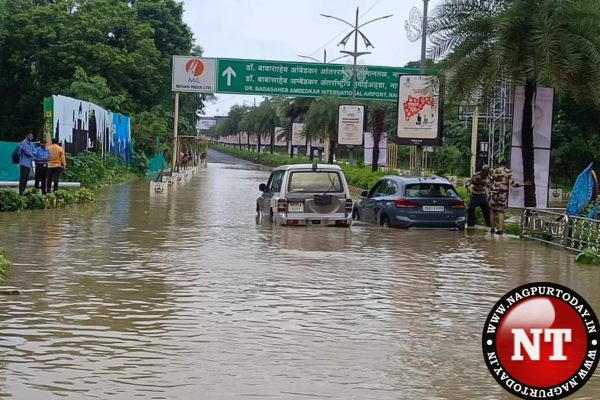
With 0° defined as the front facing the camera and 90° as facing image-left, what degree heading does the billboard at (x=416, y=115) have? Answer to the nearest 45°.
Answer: approximately 0°

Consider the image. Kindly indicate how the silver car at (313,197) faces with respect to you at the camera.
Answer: facing away from the viewer

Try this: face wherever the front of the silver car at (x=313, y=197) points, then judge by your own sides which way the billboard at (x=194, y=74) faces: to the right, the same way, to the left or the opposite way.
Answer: the opposite way

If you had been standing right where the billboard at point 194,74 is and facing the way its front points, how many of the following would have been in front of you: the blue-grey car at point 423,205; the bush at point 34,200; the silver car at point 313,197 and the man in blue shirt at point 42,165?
4

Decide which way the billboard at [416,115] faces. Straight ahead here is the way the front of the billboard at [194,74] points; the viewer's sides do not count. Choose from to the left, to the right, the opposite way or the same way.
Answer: the same way

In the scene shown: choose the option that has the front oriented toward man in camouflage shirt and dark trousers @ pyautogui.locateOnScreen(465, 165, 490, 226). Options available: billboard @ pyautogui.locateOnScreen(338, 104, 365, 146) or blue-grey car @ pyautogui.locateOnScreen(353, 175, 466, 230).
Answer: the billboard

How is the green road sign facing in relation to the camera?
toward the camera

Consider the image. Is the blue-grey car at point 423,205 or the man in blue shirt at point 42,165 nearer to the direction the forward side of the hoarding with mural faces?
the blue-grey car

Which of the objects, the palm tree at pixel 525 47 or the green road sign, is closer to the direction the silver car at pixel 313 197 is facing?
the green road sign

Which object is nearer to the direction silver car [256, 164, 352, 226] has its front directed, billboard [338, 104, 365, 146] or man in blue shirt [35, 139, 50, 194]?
the billboard

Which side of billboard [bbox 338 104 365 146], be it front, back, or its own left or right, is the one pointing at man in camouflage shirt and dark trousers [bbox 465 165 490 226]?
front

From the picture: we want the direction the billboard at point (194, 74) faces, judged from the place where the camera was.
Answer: facing the viewer

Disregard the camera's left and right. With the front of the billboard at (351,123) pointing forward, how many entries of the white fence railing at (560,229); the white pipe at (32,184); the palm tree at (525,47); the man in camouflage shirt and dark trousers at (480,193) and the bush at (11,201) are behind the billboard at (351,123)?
0

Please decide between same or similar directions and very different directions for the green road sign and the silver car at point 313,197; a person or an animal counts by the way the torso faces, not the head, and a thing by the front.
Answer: very different directions

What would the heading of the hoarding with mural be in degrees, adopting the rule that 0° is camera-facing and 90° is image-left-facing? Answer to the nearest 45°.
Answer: approximately 315°

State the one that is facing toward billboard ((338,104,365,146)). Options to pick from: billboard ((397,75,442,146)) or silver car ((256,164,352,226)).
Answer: the silver car

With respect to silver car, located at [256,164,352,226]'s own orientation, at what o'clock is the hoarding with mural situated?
The hoarding with mural is roughly at 11 o'clock from the silver car.

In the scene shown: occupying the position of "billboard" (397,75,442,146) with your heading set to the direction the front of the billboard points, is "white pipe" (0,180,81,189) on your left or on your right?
on your right

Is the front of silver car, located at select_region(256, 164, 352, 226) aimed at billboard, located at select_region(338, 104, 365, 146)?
yes

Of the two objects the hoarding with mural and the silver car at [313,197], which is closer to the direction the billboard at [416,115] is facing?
the silver car

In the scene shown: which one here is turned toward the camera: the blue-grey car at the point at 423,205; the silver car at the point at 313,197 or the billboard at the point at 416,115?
the billboard

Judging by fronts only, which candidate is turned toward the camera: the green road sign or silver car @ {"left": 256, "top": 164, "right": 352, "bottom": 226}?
the green road sign

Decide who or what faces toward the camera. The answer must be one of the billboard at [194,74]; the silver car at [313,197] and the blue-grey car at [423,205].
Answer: the billboard
